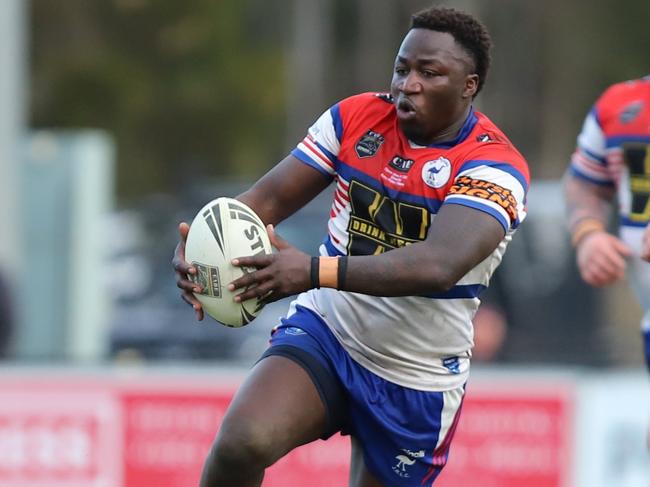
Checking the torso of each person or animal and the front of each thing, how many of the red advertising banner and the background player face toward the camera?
2

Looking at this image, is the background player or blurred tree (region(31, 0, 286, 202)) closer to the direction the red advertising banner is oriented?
the background player

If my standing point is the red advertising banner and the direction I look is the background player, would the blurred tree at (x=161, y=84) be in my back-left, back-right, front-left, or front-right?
back-left

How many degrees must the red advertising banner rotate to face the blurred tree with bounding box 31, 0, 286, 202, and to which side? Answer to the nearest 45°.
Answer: approximately 180°

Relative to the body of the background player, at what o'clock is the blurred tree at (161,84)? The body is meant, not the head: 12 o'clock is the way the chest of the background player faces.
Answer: The blurred tree is roughly at 5 o'clock from the background player.

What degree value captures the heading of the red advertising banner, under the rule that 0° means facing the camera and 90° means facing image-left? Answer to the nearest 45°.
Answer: approximately 0°
